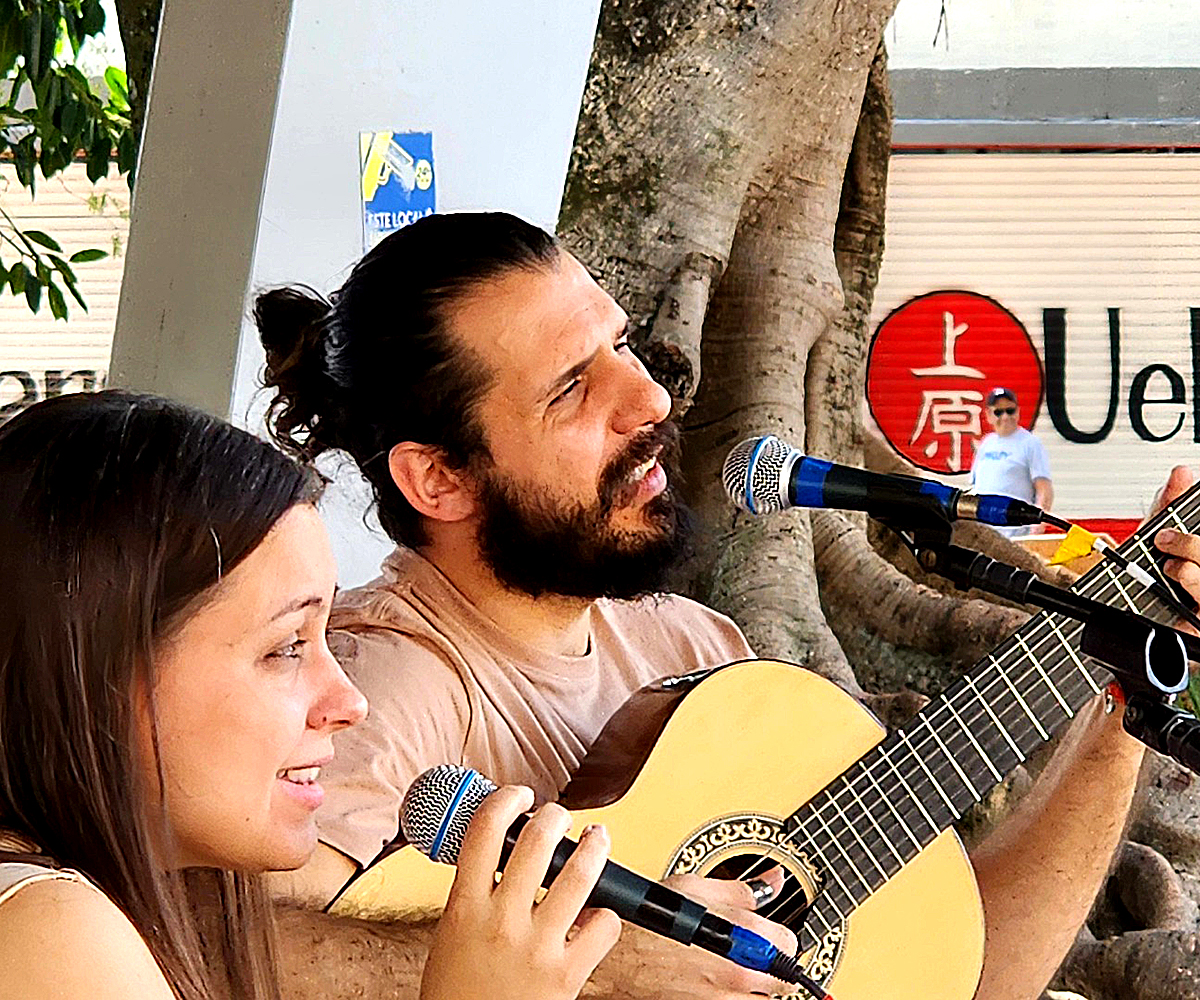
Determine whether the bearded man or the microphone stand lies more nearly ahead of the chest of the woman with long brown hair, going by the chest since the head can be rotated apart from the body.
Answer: the microphone stand

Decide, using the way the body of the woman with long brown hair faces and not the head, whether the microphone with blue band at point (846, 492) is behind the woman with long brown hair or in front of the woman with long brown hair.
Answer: in front

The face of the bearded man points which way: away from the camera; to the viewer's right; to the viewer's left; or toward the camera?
to the viewer's right

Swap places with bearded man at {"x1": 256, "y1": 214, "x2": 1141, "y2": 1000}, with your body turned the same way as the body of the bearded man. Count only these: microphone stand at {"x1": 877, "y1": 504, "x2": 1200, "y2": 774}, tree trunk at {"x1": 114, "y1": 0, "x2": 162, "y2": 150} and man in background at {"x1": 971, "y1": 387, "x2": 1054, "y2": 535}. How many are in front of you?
1

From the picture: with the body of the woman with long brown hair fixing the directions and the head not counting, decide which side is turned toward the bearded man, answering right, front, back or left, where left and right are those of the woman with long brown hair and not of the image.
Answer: left

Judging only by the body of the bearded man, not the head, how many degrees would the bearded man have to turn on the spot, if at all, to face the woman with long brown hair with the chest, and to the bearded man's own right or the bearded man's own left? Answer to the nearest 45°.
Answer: approximately 45° to the bearded man's own right

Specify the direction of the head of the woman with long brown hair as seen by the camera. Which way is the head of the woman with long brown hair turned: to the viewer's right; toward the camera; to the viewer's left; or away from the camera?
to the viewer's right

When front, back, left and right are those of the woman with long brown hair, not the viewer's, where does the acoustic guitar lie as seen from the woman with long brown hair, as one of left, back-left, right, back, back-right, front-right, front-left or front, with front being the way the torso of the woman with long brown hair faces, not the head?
front-left

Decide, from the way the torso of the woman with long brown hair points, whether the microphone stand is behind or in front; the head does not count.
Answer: in front

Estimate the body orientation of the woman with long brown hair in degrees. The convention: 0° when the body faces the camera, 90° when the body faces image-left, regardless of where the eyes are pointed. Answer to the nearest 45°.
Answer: approximately 270°

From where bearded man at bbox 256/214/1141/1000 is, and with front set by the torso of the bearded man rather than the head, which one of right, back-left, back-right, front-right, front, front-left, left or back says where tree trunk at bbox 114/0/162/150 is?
back

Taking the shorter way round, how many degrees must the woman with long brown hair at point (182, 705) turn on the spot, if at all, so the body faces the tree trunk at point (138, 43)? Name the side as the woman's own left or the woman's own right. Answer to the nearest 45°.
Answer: approximately 90° to the woman's own left

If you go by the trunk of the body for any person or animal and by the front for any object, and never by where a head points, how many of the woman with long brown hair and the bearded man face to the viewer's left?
0

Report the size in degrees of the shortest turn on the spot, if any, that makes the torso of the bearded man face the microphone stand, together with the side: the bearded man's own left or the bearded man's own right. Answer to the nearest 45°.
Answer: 0° — they already face it

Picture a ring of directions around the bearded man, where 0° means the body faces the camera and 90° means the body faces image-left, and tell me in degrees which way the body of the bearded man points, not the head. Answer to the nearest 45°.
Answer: approximately 315°
